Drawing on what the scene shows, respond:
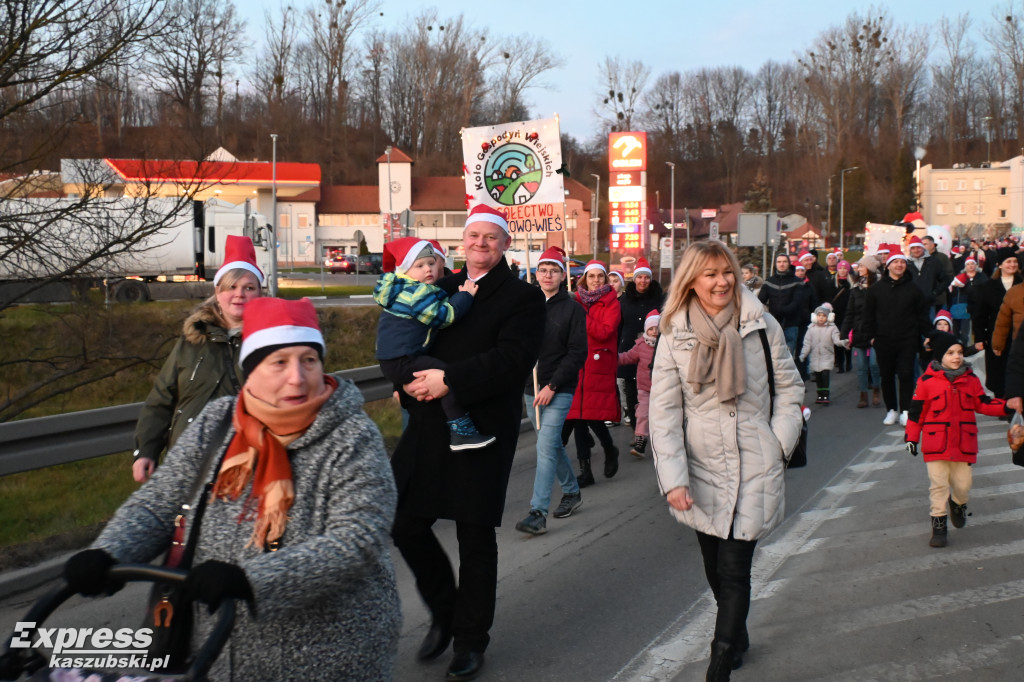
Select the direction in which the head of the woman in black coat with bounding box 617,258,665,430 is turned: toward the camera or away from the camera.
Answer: toward the camera

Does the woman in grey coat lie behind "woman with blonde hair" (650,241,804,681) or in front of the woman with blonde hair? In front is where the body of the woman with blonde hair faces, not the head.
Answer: in front

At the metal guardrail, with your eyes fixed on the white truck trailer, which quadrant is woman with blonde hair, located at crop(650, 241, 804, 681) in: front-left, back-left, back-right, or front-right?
back-right

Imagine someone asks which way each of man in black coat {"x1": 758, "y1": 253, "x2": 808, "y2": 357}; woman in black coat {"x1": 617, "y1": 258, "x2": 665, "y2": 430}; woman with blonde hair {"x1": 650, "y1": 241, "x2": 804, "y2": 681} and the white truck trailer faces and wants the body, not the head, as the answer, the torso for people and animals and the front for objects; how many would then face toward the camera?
3

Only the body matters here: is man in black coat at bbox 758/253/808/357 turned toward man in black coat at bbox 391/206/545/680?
yes

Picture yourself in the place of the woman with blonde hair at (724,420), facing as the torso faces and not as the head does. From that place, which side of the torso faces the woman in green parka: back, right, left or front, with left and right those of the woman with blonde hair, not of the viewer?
right

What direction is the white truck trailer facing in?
to the viewer's right

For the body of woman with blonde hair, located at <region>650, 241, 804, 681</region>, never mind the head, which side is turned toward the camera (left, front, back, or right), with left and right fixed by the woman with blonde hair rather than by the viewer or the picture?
front

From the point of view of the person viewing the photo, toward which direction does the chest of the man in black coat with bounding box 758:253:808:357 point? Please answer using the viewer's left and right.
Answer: facing the viewer

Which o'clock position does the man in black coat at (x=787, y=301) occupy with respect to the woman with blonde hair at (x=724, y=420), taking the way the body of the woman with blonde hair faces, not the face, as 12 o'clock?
The man in black coat is roughly at 6 o'clock from the woman with blonde hair.

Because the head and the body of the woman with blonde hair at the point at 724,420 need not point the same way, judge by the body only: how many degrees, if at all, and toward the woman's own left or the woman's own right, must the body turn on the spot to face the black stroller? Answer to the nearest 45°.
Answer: approximately 45° to the woman's own right

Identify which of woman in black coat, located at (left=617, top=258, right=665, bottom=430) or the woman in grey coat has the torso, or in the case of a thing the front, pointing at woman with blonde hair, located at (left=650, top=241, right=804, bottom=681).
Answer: the woman in black coat

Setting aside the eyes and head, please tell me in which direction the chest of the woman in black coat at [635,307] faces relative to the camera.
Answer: toward the camera

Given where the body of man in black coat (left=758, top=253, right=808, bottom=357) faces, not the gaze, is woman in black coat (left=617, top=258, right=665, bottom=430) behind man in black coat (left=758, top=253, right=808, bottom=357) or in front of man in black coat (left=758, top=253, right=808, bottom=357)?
in front

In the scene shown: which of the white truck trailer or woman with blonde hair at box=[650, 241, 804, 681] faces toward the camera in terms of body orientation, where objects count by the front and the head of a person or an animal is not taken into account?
the woman with blonde hair
